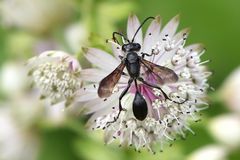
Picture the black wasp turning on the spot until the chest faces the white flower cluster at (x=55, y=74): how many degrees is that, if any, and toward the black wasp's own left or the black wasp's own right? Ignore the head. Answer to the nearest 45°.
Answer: approximately 90° to the black wasp's own left

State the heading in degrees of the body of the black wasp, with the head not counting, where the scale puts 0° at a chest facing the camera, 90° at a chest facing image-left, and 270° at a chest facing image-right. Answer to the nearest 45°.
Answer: approximately 180°
